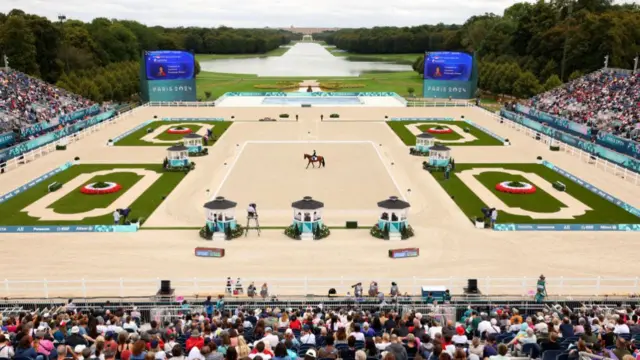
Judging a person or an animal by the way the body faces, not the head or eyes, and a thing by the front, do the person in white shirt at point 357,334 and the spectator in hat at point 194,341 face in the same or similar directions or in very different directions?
same or similar directions

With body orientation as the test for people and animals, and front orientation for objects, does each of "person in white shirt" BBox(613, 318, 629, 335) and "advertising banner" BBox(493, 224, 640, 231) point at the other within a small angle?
yes

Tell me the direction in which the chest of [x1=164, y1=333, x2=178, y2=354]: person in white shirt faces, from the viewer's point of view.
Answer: away from the camera

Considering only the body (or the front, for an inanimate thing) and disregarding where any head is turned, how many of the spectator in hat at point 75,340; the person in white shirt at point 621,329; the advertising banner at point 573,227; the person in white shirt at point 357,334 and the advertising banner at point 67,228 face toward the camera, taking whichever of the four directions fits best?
2

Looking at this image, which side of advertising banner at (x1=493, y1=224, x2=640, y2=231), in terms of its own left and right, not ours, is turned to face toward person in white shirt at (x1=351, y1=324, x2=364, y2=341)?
front

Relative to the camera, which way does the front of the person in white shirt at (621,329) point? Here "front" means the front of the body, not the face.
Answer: away from the camera

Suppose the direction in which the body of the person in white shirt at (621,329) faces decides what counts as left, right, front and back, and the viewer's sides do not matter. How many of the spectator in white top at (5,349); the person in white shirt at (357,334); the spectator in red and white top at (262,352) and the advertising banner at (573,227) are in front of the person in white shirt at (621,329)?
1

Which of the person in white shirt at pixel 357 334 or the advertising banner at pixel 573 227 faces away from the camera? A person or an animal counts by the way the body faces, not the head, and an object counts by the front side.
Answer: the person in white shirt

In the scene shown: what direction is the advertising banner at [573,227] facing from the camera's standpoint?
toward the camera

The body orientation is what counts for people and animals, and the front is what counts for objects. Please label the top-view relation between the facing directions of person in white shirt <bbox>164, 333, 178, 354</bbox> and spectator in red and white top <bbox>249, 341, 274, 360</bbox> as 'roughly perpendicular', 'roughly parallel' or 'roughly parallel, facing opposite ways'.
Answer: roughly parallel

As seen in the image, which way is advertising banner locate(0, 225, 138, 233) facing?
toward the camera

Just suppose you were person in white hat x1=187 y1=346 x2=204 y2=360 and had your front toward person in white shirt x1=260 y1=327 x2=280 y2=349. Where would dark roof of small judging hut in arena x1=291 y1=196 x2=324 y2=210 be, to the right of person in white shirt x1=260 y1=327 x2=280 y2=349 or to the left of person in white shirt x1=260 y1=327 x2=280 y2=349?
left

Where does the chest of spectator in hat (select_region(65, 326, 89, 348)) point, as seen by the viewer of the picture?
away from the camera

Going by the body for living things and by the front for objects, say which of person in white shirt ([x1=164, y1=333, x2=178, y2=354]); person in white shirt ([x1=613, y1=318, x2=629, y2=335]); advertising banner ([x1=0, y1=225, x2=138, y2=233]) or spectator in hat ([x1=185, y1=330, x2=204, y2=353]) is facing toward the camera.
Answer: the advertising banner

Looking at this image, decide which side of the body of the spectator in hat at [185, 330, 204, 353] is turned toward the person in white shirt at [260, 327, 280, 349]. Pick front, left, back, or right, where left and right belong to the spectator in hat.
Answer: right

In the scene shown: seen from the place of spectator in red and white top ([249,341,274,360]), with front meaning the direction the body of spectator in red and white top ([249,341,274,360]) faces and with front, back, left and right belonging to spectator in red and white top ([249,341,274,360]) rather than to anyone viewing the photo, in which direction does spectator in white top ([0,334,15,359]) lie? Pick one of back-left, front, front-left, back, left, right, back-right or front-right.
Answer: left

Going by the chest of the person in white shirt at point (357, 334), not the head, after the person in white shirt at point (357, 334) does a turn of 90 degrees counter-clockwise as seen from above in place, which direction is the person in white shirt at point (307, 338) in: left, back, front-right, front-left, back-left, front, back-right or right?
front

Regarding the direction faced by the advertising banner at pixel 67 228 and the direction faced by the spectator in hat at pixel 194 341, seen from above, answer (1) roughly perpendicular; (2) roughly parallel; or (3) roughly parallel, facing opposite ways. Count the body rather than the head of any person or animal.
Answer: roughly parallel, facing opposite ways

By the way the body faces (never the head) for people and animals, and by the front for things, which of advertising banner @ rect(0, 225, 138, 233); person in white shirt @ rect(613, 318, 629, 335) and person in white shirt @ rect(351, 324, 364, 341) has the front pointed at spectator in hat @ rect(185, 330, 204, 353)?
the advertising banner

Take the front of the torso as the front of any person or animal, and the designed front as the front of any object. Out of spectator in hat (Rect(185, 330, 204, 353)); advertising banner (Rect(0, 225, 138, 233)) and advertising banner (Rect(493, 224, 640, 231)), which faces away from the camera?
the spectator in hat

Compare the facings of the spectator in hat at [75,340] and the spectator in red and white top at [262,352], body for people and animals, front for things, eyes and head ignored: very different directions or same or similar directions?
same or similar directions
